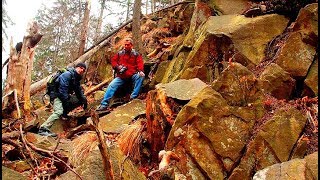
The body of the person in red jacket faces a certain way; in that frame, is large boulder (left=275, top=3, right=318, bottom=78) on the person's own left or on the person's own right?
on the person's own left

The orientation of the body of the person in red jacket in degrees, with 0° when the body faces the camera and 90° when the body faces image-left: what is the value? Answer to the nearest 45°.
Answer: approximately 0°

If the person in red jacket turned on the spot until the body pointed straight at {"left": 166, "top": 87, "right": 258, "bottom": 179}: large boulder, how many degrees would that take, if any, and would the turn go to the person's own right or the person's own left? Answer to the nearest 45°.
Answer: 0° — they already face it

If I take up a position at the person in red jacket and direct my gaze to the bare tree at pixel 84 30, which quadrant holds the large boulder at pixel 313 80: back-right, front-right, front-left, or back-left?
back-right

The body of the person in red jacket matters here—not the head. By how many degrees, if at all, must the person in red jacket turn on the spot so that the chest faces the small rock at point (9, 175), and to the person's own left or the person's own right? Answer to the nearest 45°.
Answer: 0° — they already face it

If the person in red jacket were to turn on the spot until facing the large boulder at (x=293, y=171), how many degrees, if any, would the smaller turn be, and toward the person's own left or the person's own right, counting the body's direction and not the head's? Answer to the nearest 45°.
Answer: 0° — they already face it

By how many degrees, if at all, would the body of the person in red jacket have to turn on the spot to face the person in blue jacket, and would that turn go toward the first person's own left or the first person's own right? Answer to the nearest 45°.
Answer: approximately 45° to the first person's own right

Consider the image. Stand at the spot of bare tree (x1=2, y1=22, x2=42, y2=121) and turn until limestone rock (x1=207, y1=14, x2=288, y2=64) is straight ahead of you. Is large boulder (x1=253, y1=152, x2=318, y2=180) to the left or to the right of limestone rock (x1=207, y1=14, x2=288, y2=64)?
right

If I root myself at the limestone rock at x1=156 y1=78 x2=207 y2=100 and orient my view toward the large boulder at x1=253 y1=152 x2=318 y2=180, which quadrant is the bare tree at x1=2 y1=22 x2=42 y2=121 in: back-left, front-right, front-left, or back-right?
back-right

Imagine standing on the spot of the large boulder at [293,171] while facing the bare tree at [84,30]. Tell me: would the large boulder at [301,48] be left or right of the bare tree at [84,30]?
right
